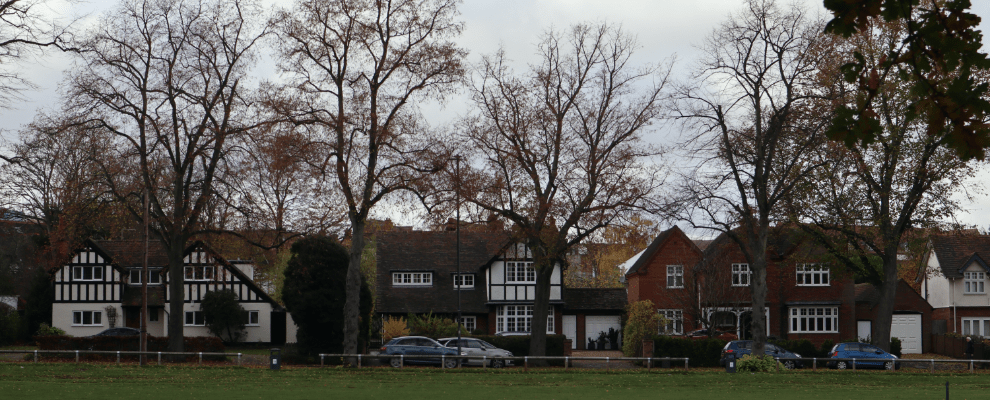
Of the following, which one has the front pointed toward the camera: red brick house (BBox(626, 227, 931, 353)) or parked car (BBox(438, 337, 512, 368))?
the red brick house

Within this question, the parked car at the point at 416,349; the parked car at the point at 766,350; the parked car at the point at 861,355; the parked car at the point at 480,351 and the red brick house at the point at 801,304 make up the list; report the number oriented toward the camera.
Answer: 1

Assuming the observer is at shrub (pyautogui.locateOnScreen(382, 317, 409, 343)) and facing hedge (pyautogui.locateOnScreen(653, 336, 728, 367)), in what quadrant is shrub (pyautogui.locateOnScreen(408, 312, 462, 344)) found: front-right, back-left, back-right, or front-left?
front-left

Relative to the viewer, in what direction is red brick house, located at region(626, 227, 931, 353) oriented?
toward the camera

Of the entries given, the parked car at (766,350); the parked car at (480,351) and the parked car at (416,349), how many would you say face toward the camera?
0

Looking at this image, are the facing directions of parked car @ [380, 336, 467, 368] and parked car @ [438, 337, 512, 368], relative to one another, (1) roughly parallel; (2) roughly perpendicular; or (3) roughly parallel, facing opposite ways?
roughly parallel

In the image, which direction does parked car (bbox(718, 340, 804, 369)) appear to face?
to the viewer's right

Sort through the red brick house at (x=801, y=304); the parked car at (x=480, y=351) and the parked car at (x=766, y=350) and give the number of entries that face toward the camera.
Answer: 1

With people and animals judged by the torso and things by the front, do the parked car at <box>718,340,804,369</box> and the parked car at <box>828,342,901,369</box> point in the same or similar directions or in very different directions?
same or similar directions
